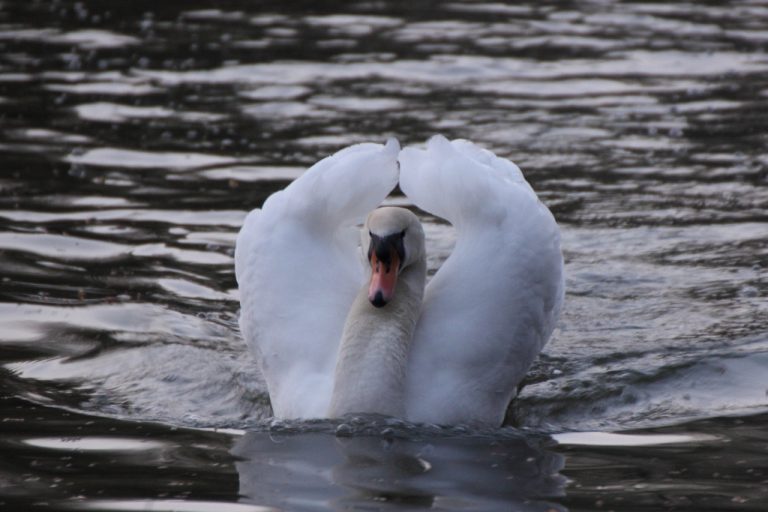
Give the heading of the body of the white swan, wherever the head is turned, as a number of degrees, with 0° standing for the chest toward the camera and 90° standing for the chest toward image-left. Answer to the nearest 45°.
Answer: approximately 0°
